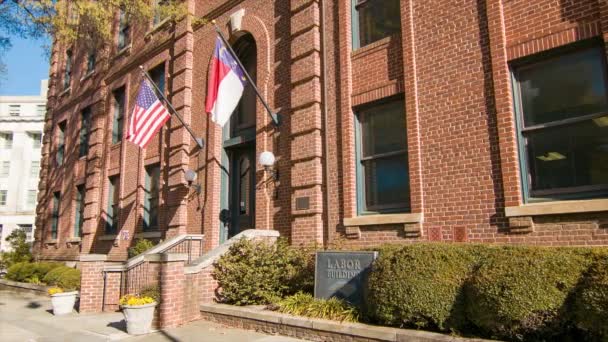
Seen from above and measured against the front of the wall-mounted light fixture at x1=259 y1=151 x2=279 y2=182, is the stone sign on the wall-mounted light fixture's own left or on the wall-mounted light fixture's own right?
on the wall-mounted light fixture's own left

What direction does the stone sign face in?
toward the camera

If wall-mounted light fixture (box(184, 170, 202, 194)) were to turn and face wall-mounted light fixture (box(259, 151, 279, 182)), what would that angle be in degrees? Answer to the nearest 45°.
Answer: approximately 90° to its left

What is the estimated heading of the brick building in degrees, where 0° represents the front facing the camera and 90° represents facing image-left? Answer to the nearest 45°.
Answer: approximately 45°

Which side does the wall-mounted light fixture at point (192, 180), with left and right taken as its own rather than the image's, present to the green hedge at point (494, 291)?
left

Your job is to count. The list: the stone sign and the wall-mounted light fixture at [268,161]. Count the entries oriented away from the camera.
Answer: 0

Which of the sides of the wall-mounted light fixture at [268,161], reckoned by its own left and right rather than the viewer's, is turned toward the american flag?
right

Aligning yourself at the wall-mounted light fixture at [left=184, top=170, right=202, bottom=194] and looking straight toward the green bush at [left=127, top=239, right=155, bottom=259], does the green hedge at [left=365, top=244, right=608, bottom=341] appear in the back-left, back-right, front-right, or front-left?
back-left

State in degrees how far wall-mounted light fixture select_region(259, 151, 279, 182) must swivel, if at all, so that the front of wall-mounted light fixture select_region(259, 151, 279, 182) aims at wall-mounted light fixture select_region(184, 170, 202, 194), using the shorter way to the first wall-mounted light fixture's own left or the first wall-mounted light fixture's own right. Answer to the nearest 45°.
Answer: approximately 90° to the first wall-mounted light fixture's own right

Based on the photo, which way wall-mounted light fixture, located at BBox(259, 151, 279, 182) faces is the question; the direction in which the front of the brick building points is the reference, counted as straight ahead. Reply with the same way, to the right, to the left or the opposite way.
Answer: the same way

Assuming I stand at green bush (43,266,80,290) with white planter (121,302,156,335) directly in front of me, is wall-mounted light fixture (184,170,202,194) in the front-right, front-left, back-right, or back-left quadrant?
front-left

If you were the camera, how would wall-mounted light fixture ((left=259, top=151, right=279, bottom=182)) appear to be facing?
facing the viewer and to the left of the viewer

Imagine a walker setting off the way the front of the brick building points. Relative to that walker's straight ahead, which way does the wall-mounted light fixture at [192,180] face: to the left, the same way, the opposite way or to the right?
the same way
